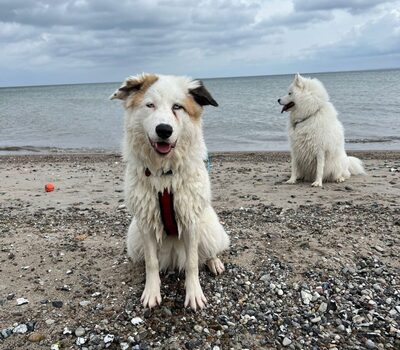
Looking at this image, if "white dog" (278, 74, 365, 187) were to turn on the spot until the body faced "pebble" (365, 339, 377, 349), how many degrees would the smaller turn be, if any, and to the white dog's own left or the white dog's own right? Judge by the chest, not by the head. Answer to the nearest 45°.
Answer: approximately 45° to the white dog's own left

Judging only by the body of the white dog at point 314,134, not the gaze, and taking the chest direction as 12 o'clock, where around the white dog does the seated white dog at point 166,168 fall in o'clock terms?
The seated white dog is roughly at 11 o'clock from the white dog.

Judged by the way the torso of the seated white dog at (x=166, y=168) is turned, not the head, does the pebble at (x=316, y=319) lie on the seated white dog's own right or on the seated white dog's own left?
on the seated white dog's own left

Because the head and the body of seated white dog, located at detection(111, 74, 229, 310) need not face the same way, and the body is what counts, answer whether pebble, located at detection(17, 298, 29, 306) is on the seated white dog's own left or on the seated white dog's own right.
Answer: on the seated white dog's own right

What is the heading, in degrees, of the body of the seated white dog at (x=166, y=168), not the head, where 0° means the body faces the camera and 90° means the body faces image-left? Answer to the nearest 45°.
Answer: approximately 0°

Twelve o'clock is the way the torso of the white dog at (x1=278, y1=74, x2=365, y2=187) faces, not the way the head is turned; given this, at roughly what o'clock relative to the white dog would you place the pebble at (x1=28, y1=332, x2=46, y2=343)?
The pebble is roughly at 11 o'clock from the white dog.

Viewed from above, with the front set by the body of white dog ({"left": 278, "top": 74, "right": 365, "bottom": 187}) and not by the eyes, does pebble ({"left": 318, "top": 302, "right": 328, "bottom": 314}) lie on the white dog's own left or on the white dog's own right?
on the white dog's own left

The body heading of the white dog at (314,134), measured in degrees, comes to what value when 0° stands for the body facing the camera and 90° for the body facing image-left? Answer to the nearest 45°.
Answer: approximately 45°

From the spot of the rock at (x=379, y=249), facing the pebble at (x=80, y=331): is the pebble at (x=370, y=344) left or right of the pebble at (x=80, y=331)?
left
